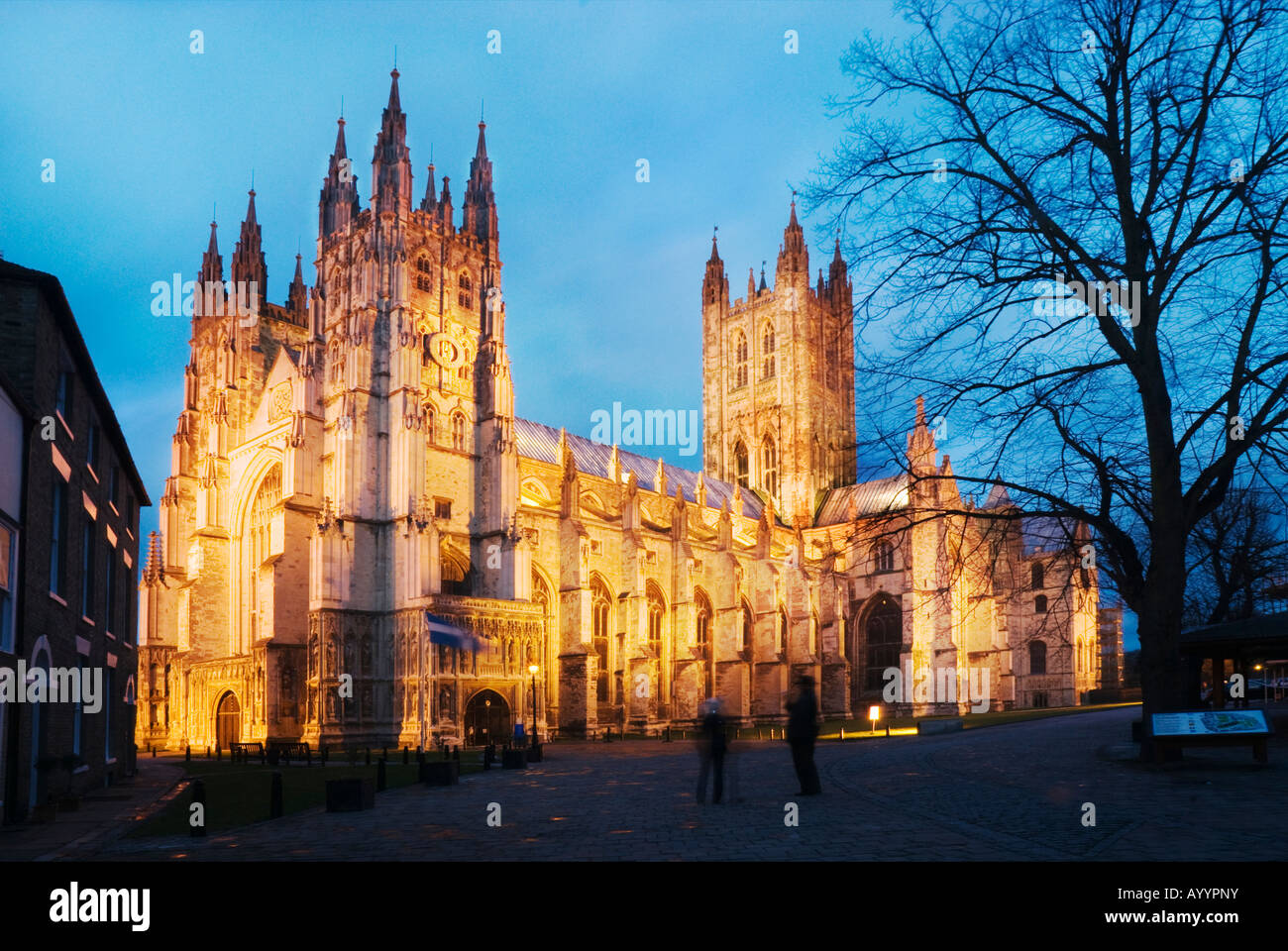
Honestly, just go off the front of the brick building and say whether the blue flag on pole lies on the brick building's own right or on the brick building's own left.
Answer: on the brick building's own left

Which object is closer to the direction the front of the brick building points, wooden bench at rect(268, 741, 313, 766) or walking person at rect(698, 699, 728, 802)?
the walking person

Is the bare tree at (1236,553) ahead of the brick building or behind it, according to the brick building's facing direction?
ahead

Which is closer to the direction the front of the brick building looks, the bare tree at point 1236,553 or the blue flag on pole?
the bare tree

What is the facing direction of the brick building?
to the viewer's right

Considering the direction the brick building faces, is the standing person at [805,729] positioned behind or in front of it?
in front

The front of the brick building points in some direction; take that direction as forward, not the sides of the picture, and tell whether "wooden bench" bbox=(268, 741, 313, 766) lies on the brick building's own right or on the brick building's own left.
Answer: on the brick building's own left

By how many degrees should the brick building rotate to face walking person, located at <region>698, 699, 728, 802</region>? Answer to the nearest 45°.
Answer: approximately 45° to its right
